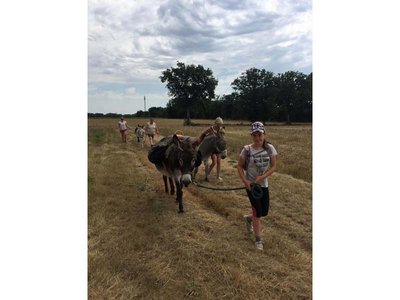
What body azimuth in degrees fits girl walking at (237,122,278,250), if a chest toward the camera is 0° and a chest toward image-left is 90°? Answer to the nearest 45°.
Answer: approximately 0°

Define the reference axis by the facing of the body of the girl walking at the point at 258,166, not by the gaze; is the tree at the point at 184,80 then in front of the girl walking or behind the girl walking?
behind

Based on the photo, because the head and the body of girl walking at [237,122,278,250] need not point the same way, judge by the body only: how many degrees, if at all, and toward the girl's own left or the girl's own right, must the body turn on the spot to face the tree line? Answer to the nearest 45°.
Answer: approximately 180°
